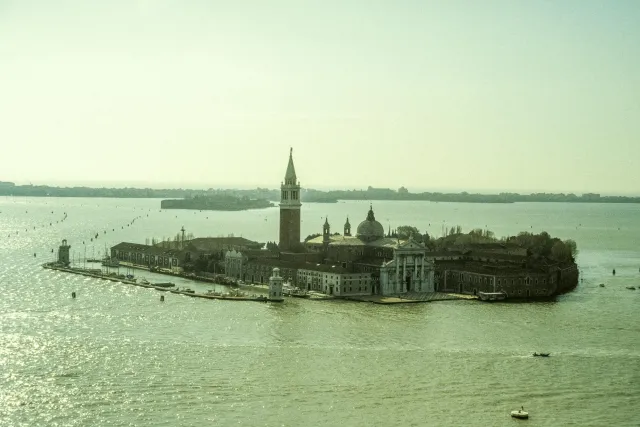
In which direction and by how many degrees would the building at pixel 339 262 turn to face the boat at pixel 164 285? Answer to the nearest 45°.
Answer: approximately 135° to its right

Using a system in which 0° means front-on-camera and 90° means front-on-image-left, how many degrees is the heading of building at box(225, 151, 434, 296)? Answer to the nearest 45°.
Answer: approximately 315°

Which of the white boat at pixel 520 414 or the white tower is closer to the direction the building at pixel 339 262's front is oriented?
the white boat

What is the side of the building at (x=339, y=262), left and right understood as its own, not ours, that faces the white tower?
right
